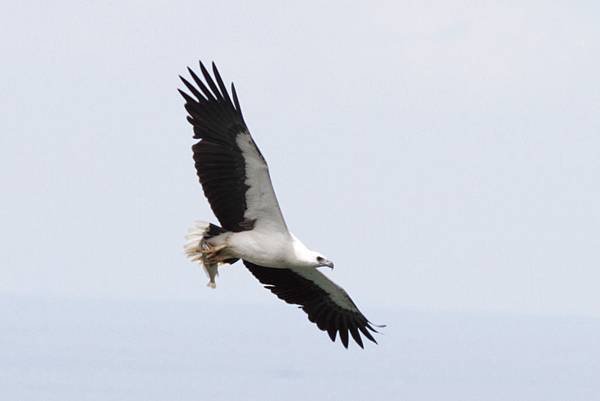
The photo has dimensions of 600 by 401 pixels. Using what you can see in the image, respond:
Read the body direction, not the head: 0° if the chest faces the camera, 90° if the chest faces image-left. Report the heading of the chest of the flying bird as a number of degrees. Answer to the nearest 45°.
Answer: approximately 270°
